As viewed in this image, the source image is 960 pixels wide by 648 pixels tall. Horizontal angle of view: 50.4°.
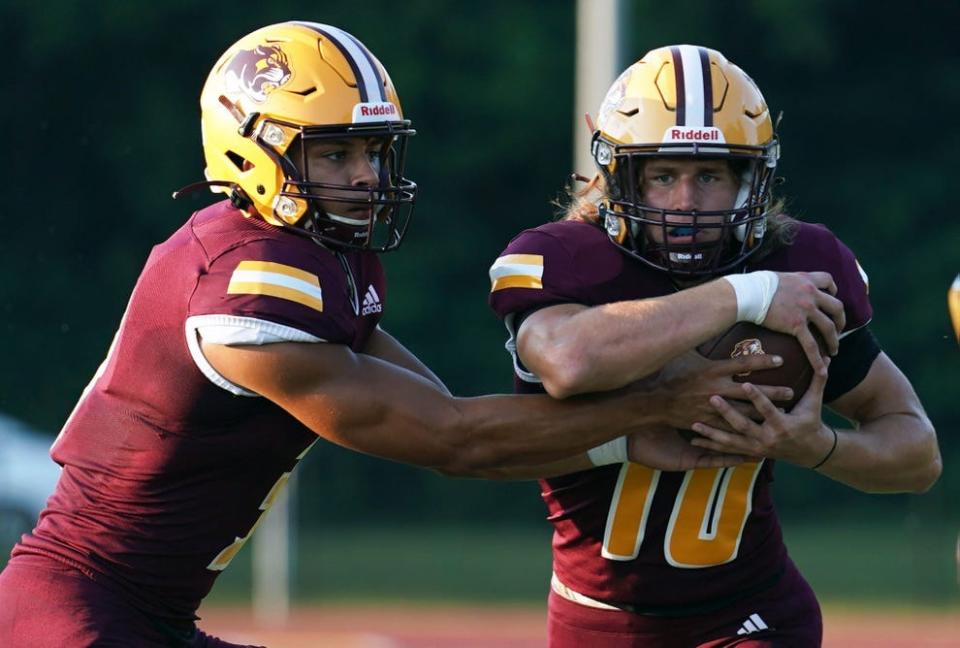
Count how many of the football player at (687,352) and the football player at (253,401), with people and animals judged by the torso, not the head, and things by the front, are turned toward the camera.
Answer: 1

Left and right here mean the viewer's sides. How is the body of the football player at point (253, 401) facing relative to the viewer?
facing to the right of the viewer

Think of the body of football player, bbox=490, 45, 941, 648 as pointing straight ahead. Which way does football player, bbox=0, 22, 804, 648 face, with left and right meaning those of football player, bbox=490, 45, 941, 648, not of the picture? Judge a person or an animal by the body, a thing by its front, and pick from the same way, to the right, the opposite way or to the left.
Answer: to the left

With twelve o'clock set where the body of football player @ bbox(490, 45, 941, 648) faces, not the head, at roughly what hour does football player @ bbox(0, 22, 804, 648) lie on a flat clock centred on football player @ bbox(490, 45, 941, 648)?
football player @ bbox(0, 22, 804, 648) is roughly at 2 o'clock from football player @ bbox(490, 45, 941, 648).

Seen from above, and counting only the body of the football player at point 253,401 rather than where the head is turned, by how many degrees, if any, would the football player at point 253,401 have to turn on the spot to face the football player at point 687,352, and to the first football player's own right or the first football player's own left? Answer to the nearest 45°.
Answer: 0° — they already face them

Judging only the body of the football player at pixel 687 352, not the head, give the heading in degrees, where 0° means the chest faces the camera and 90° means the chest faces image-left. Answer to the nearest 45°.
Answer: approximately 0°
